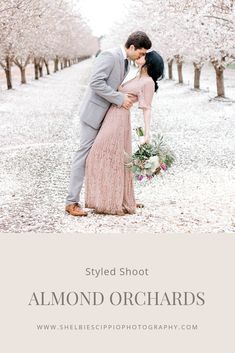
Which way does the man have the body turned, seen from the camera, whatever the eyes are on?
to the viewer's right

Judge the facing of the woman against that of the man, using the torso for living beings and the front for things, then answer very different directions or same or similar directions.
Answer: very different directions

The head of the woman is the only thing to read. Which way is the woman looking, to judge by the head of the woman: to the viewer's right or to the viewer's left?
to the viewer's left

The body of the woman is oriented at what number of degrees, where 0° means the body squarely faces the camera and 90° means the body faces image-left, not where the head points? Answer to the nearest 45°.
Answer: approximately 90°
